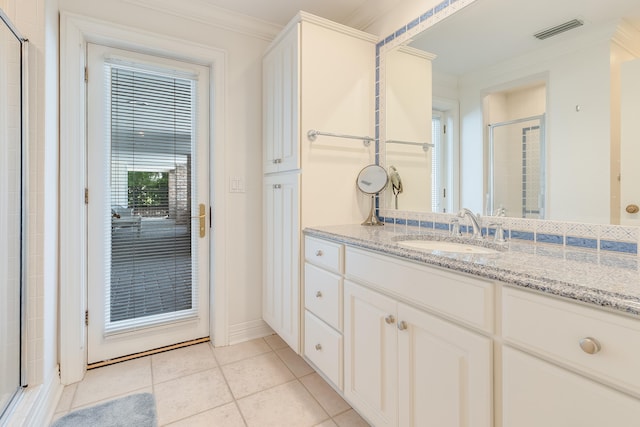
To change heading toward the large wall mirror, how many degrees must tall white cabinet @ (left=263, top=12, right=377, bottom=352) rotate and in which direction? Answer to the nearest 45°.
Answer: approximately 90° to its left

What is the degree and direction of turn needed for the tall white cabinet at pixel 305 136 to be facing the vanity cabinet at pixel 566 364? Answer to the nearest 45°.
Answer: approximately 90° to its left

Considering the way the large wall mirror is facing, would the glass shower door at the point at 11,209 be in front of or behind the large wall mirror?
in front

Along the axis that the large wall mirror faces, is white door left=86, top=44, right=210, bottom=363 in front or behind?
in front

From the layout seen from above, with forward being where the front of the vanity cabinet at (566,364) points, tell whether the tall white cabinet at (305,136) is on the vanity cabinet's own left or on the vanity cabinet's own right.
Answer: on the vanity cabinet's own right
